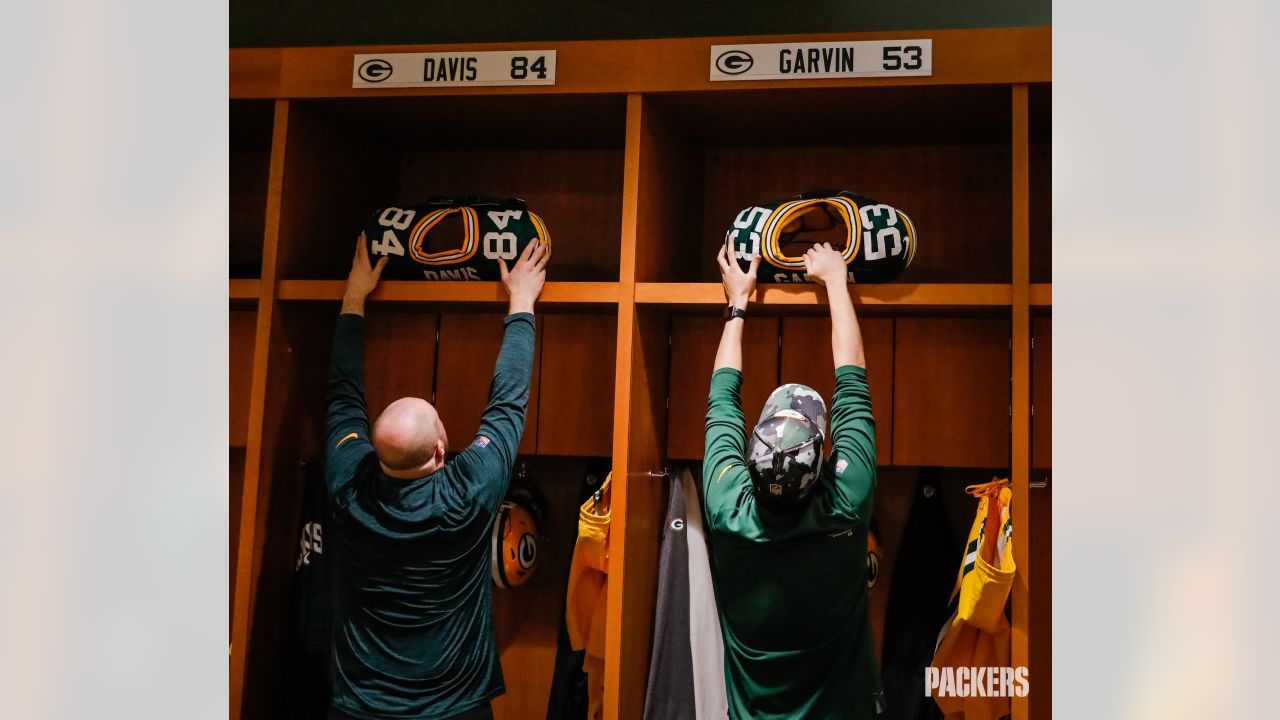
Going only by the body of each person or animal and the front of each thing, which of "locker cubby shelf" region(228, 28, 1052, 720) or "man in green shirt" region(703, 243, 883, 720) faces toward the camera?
the locker cubby shelf

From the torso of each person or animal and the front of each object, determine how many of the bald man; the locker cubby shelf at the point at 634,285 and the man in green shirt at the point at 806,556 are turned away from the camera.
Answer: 2

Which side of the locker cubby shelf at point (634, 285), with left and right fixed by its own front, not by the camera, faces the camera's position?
front

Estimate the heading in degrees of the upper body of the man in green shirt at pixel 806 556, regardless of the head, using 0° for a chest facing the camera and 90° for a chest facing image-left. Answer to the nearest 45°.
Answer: approximately 180°

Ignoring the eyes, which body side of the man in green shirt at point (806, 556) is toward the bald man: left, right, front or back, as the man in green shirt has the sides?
left

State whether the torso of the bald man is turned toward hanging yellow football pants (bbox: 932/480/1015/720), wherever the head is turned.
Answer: no

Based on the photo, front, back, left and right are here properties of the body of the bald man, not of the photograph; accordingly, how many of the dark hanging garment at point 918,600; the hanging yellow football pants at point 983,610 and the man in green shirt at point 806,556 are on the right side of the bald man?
3

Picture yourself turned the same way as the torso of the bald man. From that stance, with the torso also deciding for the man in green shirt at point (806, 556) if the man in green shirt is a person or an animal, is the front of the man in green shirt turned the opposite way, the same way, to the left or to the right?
the same way

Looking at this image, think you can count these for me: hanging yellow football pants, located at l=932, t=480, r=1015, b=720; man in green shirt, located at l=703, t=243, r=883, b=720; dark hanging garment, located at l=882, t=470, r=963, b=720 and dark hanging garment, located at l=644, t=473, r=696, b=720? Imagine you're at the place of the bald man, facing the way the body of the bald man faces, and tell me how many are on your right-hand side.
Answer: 4

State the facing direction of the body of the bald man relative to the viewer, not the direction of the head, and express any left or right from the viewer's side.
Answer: facing away from the viewer

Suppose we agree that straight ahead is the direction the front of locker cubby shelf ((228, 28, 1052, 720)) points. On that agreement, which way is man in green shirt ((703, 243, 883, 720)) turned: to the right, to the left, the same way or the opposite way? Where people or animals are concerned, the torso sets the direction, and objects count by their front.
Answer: the opposite way

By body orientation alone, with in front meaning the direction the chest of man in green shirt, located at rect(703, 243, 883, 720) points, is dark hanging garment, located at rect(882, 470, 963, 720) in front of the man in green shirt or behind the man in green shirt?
in front

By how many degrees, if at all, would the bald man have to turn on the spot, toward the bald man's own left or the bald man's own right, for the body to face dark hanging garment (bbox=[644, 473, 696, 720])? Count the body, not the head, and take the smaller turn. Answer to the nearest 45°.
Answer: approximately 90° to the bald man's own right

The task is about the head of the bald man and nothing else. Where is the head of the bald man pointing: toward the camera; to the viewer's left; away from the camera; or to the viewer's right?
away from the camera
